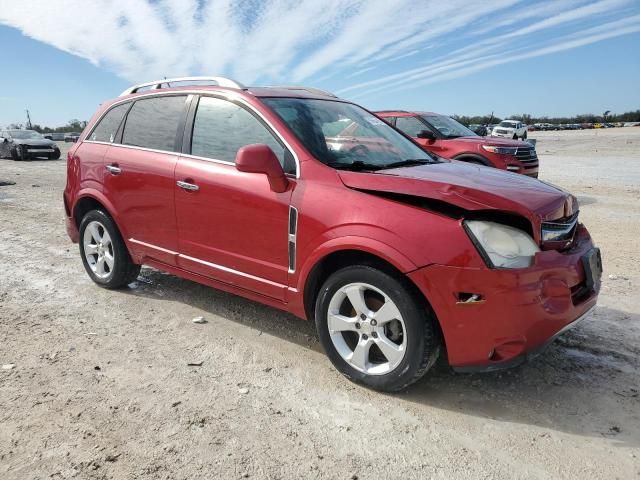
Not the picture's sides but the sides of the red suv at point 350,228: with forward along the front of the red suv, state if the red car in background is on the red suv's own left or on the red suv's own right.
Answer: on the red suv's own left

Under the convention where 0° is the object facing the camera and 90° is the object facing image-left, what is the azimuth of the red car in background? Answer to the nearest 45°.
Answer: approximately 315°

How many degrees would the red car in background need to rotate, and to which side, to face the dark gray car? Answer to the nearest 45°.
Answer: approximately 180°

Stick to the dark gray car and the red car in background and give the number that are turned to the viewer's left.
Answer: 0

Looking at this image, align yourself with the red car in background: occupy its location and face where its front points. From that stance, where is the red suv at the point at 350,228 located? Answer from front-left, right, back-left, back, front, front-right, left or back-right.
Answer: front-right

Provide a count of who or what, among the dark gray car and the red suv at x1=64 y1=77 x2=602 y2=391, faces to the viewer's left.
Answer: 0

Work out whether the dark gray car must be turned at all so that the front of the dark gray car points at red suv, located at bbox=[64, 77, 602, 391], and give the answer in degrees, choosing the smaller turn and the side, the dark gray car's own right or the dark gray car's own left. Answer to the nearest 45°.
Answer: approximately 45° to the dark gray car's own right

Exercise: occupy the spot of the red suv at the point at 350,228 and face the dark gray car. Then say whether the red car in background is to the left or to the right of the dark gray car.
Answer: right
